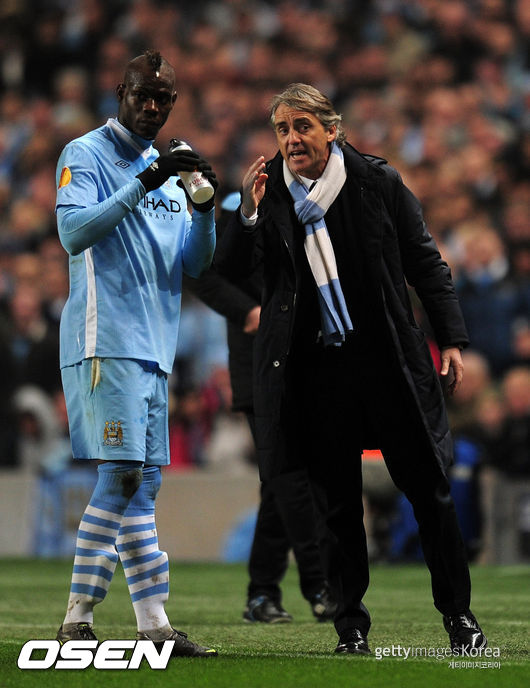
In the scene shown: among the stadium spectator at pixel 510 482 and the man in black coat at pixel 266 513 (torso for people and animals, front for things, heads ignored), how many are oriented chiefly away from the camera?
0

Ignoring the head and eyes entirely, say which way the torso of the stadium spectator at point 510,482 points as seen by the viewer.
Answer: toward the camera

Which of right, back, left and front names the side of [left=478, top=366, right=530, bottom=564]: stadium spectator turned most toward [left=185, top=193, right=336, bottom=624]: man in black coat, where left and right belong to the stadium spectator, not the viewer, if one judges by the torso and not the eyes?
front

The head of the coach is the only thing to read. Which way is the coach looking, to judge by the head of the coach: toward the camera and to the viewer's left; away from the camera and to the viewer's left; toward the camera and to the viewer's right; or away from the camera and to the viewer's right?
toward the camera and to the viewer's left

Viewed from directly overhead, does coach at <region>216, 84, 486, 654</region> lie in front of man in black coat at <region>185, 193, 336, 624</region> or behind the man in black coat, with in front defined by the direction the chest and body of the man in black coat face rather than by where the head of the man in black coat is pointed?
in front

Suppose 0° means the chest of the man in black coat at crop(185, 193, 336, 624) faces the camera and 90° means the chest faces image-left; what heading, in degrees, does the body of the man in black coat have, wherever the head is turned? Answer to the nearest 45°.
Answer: approximately 315°

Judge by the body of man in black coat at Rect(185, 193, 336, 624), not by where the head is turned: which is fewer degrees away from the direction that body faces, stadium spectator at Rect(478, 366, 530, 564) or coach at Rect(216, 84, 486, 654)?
the coach

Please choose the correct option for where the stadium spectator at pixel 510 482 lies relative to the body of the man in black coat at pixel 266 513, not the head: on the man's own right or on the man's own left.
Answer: on the man's own left
